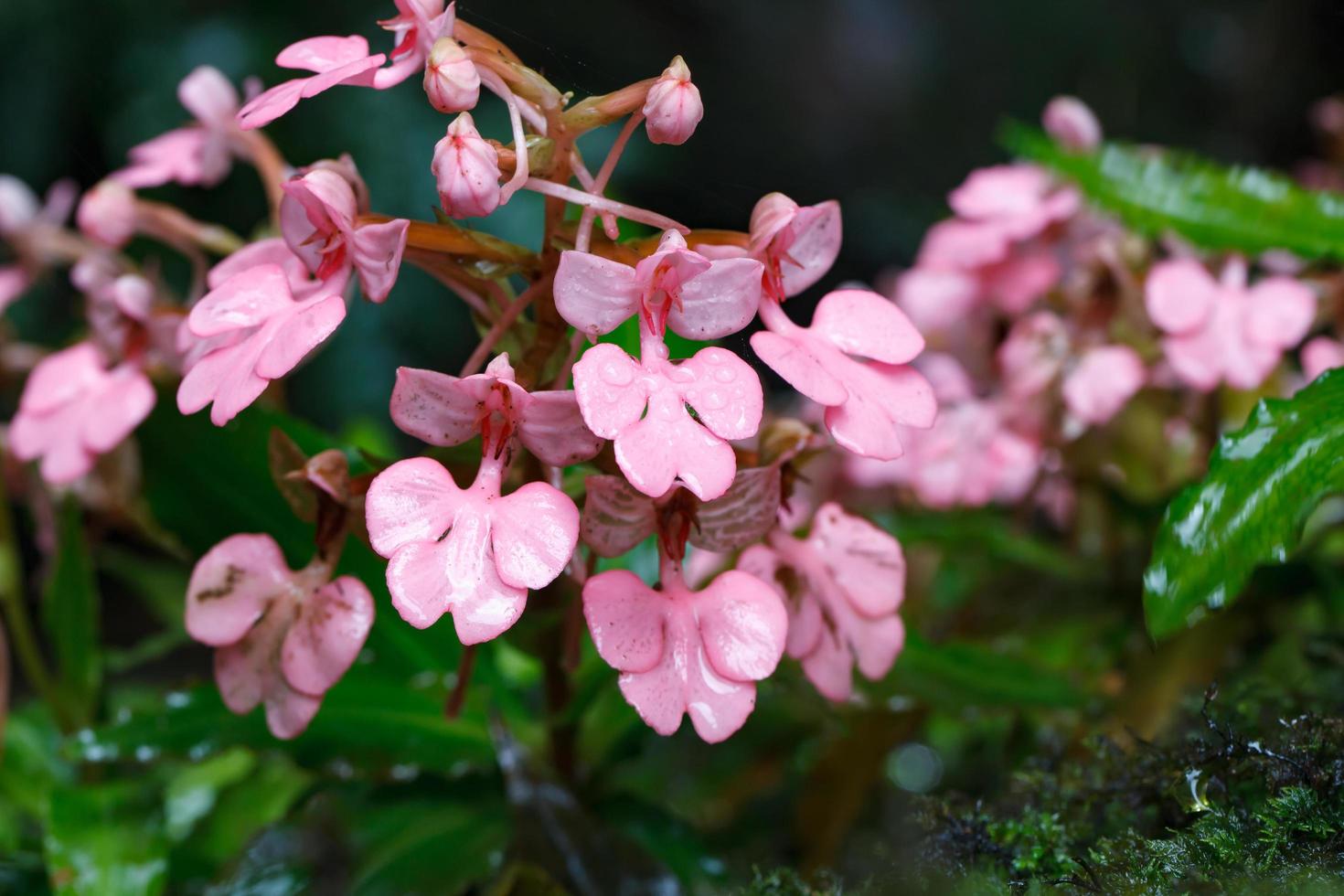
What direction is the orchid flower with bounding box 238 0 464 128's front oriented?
to the viewer's left

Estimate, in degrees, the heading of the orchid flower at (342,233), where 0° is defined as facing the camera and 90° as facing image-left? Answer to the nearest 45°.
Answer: approximately 45°

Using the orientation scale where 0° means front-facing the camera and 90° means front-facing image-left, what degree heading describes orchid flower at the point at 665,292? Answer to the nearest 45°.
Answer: approximately 0°

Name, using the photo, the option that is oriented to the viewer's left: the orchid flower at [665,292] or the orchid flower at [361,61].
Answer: the orchid flower at [361,61]

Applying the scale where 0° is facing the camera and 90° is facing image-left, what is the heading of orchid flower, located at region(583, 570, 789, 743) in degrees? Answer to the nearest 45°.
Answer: approximately 0°

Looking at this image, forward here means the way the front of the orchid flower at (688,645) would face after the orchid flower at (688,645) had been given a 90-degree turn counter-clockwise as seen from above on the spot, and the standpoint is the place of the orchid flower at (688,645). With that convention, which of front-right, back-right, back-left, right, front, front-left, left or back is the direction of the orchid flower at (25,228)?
back-left
